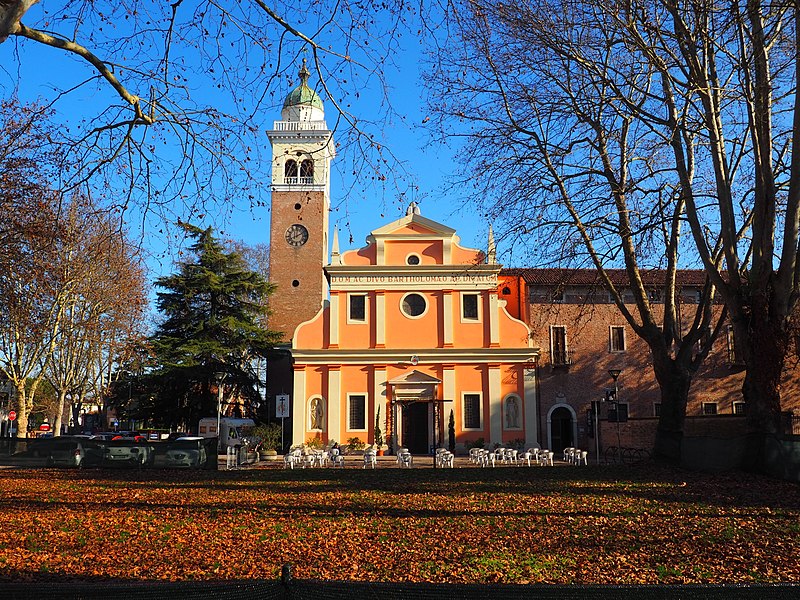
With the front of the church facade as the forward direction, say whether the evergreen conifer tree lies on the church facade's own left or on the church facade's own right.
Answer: on the church facade's own right

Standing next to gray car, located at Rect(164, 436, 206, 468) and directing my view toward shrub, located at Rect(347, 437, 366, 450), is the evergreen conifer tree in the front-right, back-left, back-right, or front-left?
front-left

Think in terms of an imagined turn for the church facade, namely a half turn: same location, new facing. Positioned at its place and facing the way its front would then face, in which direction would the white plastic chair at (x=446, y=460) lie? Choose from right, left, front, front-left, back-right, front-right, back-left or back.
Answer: back

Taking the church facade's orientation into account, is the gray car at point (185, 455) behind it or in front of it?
in front

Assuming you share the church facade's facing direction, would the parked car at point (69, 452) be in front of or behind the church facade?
in front

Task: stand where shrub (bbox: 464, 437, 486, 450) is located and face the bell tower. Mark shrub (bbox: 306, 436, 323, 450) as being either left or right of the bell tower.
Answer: left

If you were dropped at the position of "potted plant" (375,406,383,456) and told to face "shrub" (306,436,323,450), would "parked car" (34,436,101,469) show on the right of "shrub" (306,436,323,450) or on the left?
left

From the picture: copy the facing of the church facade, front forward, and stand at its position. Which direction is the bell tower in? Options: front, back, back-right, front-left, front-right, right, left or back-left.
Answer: back-right

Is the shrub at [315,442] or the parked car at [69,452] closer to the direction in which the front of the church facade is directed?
the parked car

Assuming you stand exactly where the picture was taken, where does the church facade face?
facing the viewer

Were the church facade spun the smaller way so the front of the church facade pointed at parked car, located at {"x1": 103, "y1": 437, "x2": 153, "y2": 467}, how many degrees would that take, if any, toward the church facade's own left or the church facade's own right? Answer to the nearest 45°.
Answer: approximately 45° to the church facade's own right

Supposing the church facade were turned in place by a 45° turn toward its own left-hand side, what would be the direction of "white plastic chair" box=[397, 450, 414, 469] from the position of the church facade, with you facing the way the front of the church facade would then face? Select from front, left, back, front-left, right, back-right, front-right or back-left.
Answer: front-right

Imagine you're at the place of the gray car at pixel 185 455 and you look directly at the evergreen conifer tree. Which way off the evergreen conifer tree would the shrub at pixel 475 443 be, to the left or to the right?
right
